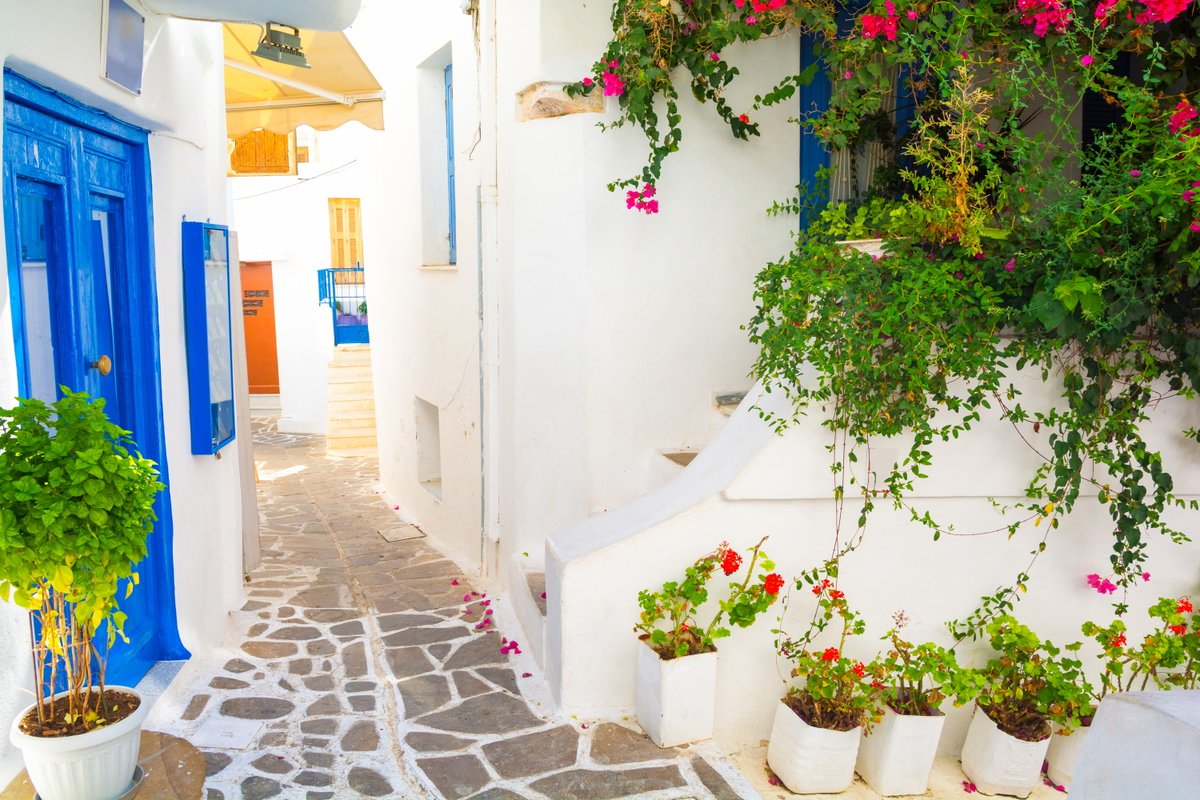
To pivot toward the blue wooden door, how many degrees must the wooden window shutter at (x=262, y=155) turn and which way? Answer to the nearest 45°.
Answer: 0° — it already faces it

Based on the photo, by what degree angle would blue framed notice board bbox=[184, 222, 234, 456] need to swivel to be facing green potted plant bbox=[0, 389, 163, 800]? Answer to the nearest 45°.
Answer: approximately 90° to its right

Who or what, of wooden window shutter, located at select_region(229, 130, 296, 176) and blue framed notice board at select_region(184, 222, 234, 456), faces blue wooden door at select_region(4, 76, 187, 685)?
the wooden window shutter

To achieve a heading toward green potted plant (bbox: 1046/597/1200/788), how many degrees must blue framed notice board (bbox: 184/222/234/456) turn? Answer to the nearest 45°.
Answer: approximately 45° to its right

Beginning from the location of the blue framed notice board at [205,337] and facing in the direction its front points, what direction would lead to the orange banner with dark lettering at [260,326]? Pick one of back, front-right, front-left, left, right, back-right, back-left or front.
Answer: left

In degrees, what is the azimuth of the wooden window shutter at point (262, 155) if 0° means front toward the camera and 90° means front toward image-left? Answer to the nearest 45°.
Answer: approximately 0°

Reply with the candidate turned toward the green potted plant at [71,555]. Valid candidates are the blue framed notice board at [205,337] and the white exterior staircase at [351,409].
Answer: the white exterior staircase

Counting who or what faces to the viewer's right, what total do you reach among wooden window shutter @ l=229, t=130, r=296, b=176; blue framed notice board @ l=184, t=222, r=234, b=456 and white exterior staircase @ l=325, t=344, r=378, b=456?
1

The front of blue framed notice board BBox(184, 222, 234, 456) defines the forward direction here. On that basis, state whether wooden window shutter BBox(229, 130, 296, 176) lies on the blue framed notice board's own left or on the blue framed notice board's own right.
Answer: on the blue framed notice board's own left

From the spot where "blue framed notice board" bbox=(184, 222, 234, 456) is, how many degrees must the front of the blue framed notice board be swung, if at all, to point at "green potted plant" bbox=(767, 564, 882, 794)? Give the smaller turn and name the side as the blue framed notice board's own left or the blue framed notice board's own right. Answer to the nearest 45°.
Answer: approximately 45° to the blue framed notice board's own right

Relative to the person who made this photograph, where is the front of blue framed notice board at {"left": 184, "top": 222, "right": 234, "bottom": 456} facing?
facing to the right of the viewer
